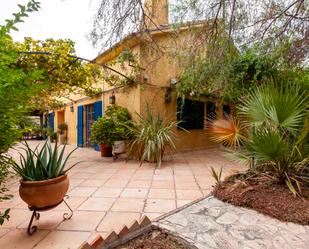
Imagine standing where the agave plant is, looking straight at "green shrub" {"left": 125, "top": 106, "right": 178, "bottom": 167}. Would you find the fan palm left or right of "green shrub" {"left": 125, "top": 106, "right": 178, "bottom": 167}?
right
